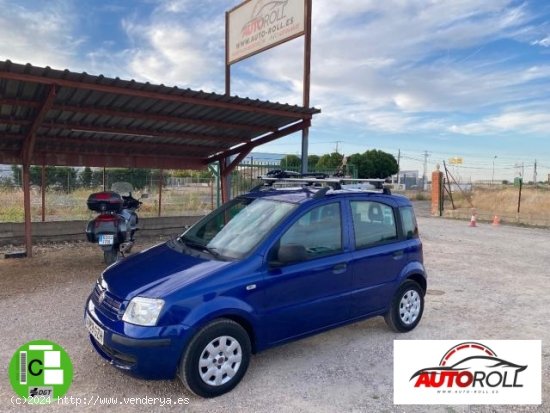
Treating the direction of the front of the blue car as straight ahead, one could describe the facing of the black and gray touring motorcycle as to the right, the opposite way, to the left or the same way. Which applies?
the opposite way

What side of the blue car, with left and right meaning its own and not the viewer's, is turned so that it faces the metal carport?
right

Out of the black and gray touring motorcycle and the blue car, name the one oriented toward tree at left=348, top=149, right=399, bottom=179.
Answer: the black and gray touring motorcycle

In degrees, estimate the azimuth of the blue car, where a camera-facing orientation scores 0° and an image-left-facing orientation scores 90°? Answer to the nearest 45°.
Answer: approximately 45°

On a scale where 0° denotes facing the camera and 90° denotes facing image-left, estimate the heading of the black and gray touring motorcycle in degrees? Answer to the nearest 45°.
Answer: approximately 225°

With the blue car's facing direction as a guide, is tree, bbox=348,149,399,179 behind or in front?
behind

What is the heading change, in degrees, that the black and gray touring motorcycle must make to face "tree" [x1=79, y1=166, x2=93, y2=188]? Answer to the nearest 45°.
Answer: approximately 45° to its left

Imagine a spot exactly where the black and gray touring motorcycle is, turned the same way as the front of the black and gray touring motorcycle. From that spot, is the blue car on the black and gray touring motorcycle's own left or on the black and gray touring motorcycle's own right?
on the black and gray touring motorcycle's own right

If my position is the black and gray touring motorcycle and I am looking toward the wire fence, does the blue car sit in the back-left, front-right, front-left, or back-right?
back-right

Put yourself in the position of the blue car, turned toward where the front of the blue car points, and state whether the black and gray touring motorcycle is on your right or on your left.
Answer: on your right
